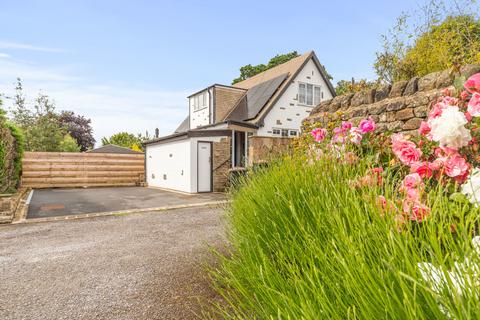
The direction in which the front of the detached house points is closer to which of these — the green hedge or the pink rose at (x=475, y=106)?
the pink rose

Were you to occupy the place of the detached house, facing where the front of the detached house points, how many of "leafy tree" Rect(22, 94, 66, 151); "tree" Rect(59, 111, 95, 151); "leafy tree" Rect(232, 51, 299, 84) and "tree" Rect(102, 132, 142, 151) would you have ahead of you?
0

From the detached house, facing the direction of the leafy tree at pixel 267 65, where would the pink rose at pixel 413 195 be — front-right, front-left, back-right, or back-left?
back-right

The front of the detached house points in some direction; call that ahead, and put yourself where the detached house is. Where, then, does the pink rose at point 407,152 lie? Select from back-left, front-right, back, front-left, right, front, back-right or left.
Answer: front-right

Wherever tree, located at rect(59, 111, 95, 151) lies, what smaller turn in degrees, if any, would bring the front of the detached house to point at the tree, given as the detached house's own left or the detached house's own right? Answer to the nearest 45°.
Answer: approximately 180°

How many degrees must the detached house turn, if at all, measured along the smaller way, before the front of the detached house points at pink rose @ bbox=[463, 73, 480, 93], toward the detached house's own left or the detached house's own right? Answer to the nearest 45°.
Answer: approximately 45° to the detached house's own right

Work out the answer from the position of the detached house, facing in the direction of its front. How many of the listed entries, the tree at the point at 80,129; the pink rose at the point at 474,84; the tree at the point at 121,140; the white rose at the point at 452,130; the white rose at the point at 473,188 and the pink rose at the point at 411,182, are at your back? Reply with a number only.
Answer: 2

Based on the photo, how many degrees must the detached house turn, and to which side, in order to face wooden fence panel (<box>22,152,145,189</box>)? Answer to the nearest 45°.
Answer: approximately 135° to its right

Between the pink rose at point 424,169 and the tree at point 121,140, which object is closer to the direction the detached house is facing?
the pink rose

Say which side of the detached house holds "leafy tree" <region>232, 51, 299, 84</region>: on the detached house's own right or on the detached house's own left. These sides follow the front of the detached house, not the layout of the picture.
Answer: on the detached house's own left

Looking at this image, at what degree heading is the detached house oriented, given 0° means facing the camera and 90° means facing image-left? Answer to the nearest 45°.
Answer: approximately 315°

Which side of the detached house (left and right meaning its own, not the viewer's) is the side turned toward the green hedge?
right

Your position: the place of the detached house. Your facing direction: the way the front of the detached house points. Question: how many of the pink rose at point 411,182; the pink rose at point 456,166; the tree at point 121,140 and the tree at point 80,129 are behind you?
2

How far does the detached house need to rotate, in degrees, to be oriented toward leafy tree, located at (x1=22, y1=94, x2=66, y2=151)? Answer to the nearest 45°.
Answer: approximately 135° to its right

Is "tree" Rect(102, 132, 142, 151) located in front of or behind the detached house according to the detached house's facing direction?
behind
